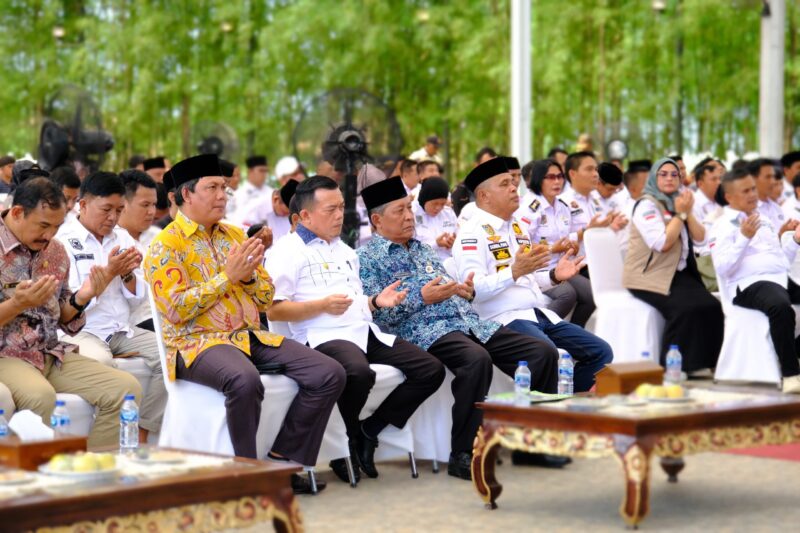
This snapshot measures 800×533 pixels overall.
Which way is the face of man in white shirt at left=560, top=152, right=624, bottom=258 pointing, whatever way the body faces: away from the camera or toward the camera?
toward the camera

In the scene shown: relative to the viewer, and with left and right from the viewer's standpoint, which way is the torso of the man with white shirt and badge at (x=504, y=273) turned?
facing the viewer and to the right of the viewer

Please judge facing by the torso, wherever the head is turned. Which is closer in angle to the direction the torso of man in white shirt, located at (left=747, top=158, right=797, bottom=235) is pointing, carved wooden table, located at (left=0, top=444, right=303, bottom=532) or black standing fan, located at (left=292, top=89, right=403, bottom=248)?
the carved wooden table

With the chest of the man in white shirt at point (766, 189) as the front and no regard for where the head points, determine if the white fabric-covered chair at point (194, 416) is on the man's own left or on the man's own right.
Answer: on the man's own right

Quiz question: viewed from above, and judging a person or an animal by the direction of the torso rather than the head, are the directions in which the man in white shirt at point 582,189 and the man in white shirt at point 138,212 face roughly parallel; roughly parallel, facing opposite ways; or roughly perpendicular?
roughly parallel

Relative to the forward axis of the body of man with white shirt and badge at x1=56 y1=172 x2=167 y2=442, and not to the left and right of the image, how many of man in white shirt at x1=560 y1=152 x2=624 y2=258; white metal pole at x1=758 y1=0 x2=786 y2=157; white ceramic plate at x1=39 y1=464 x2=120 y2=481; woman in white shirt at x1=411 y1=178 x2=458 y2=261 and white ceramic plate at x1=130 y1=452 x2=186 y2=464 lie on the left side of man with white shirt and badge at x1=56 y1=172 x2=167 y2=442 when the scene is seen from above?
3

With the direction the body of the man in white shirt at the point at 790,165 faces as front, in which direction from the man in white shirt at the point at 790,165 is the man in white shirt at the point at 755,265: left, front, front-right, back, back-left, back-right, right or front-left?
front-right

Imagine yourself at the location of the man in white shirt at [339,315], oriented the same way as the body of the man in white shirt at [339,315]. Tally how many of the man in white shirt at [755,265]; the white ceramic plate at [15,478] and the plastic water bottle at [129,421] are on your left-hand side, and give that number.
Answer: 1

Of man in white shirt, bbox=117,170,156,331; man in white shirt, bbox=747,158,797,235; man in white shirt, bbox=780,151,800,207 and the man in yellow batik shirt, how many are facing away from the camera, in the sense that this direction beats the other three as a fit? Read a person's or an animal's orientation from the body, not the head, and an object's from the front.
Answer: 0

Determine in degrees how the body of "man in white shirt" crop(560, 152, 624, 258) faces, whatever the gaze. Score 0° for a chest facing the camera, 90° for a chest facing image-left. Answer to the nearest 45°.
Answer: approximately 315°

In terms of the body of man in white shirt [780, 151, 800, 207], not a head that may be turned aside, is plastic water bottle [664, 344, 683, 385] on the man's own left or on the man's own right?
on the man's own right
